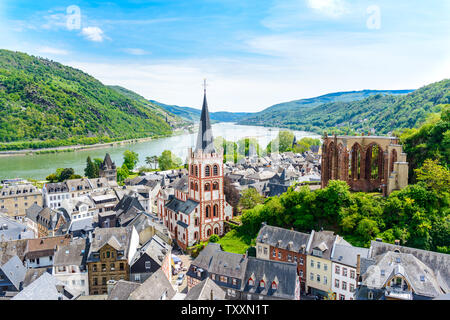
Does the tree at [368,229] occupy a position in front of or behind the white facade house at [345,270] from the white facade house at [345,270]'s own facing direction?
behind

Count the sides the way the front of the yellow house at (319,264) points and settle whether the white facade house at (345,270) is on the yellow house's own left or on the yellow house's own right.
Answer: on the yellow house's own left

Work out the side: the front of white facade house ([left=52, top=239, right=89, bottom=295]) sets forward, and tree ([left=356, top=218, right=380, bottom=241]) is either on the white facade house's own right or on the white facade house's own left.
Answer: on the white facade house's own left

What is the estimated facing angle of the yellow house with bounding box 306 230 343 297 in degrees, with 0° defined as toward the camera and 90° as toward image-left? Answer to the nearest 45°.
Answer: approximately 45°

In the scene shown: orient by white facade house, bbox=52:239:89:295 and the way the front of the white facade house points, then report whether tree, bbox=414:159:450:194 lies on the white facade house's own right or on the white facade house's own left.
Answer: on the white facade house's own left

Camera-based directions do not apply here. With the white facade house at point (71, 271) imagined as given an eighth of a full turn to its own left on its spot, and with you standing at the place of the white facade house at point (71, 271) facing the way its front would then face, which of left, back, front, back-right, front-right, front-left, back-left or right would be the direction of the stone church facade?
front-left

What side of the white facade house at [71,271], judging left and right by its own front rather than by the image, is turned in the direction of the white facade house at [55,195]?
back

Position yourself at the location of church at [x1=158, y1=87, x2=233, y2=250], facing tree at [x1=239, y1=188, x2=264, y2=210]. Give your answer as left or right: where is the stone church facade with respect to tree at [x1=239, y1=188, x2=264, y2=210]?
right

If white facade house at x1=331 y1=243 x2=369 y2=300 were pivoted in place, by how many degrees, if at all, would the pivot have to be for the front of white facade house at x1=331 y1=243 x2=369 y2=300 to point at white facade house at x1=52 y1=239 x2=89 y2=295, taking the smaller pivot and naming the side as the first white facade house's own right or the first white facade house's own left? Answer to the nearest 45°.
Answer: approximately 45° to the first white facade house's own right

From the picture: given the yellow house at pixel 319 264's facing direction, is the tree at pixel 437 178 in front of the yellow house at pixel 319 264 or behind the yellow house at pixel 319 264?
behind

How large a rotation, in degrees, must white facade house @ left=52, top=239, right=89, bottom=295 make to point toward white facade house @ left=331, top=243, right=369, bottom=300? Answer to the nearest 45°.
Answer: approximately 45° to its left

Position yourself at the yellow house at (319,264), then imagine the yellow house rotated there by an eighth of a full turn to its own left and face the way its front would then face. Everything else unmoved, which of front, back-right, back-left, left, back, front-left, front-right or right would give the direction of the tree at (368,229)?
back-left
